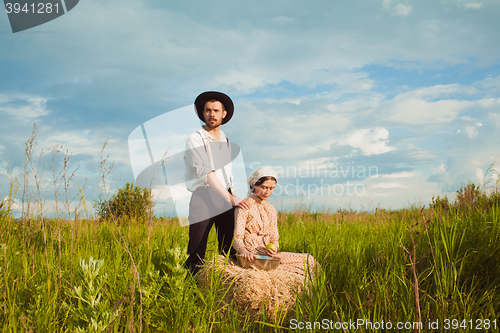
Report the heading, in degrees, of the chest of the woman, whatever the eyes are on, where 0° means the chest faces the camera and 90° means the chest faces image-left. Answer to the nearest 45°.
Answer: approximately 315°

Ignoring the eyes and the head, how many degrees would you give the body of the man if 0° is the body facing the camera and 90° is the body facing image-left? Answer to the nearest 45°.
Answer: approximately 315°

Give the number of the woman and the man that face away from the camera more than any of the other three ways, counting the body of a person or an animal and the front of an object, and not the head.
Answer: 0

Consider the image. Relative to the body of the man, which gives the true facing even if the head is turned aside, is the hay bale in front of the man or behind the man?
in front
